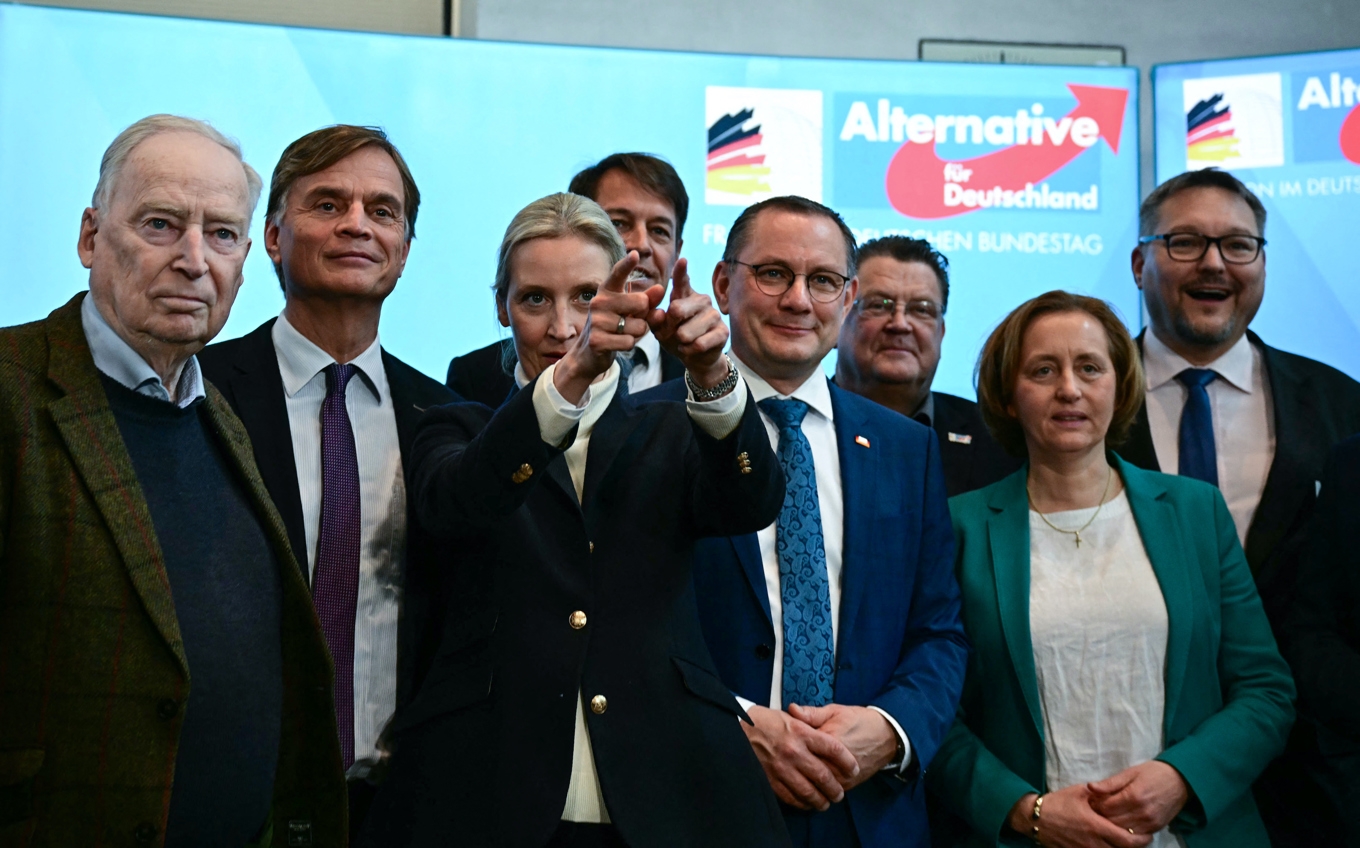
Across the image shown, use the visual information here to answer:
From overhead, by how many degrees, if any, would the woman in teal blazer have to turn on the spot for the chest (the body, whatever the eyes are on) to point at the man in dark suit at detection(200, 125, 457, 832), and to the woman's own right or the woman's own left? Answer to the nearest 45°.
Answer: approximately 45° to the woman's own right

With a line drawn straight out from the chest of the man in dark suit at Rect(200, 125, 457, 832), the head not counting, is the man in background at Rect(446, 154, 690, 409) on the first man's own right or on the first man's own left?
on the first man's own left

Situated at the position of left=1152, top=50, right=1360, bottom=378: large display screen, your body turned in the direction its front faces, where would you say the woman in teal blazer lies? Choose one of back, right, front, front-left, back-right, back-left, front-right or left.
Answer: front

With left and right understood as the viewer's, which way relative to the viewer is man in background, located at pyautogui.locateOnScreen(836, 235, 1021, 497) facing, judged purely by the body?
facing the viewer

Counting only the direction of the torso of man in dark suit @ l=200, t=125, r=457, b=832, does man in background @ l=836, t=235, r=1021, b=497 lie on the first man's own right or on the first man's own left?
on the first man's own left

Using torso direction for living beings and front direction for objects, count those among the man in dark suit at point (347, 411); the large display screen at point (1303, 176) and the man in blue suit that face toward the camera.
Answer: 3

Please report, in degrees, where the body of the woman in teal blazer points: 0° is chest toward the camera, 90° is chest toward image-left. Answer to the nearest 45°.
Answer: approximately 0°

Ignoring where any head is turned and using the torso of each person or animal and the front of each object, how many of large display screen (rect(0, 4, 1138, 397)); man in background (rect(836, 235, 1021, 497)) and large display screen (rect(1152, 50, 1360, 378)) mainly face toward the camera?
3

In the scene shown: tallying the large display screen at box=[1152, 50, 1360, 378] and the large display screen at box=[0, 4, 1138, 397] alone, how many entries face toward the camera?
2

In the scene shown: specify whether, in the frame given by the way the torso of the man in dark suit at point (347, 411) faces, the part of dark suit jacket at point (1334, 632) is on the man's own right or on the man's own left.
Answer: on the man's own left

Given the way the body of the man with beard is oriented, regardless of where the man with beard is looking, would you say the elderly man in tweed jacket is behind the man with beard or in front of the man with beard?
in front

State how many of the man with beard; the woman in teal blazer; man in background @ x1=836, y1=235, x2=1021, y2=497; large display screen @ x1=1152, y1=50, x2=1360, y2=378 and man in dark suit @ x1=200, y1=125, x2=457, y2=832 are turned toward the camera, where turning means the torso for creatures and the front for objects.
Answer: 5

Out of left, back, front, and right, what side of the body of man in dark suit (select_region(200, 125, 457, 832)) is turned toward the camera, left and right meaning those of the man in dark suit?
front

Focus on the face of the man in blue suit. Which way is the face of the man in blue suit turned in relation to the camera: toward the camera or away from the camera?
toward the camera

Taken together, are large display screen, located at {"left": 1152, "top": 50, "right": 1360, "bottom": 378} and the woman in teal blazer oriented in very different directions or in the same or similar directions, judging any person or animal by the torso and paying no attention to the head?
same or similar directions

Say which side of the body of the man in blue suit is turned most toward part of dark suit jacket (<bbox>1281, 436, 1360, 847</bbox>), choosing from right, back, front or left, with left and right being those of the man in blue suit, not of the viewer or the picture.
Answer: left
